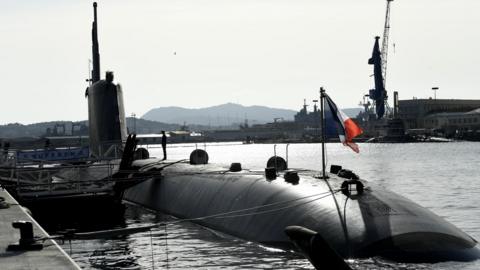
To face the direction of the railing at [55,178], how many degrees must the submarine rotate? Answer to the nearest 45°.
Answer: approximately 45° to its left
